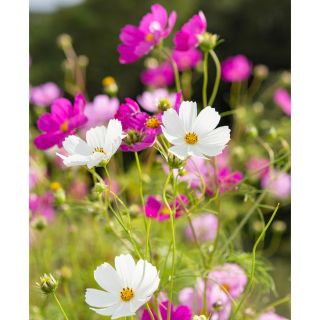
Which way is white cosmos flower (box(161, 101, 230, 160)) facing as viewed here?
toward the camera

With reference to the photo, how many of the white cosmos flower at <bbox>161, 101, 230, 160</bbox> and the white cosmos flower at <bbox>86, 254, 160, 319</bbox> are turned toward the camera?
2

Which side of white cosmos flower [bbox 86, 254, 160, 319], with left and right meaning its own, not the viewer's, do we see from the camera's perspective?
front

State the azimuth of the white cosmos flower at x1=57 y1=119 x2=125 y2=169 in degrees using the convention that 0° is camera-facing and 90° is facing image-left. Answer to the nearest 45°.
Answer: approximately 45°
